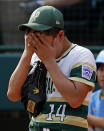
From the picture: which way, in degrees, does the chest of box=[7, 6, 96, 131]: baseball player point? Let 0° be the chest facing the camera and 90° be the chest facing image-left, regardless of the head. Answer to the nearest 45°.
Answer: approximately 45°

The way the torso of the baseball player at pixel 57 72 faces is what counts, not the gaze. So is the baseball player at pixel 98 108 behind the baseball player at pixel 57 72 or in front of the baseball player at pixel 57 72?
behind
